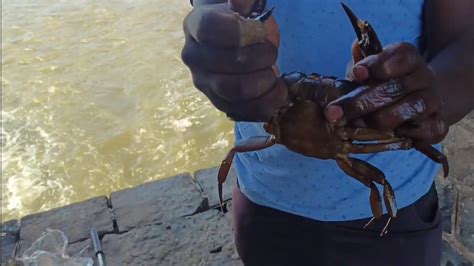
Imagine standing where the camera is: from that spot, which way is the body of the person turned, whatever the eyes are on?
toward the camera

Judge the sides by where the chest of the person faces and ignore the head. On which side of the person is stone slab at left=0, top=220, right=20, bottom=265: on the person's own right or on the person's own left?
on the person's own right

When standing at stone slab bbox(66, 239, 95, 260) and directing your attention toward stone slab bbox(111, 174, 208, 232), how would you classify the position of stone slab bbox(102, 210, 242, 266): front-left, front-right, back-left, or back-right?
front-right

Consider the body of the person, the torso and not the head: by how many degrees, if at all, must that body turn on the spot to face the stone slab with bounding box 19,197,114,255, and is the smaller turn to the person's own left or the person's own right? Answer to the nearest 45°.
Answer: approximately 135° to the person's own right

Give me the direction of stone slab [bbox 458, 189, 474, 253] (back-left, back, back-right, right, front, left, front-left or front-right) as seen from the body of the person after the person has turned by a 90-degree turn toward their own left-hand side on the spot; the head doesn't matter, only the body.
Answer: front-left
